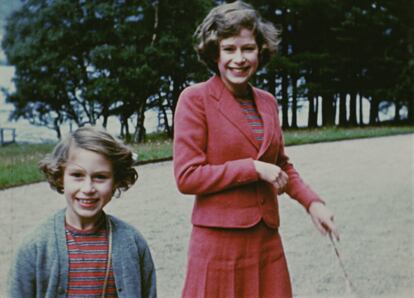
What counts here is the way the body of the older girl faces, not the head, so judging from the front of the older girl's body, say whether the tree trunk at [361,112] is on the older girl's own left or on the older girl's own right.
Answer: on the older girl's own left

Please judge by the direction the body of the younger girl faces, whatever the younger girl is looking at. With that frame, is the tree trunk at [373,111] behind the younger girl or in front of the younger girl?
behind

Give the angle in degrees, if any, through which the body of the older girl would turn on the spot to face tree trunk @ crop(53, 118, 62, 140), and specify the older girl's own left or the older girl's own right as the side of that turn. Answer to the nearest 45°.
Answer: approximately 180°

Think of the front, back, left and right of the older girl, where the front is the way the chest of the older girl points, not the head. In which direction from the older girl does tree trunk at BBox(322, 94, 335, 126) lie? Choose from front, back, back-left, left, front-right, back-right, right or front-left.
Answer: back-left

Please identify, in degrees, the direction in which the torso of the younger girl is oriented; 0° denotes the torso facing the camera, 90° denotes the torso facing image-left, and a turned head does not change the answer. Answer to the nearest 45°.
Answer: approximately 0°

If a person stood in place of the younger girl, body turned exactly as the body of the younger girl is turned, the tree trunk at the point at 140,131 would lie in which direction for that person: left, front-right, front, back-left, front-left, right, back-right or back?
back

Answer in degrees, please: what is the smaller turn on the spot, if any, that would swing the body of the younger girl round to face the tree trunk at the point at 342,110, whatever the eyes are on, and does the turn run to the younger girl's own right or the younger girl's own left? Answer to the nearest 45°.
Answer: approximately 135° to the younger girl's own left

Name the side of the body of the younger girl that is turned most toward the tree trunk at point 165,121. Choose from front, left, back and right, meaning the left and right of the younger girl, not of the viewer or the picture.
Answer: back

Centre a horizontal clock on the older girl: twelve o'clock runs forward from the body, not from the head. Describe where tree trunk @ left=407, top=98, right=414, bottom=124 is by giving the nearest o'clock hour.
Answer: The tree trunk is roughly at 8 o'clock from the older girl.

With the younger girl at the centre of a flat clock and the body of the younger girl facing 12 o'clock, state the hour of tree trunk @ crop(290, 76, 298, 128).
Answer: The tree trunk is roughly at 7 o'clock from the younger girl.

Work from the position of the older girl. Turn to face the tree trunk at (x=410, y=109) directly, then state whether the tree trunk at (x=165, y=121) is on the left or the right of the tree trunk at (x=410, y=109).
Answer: left
